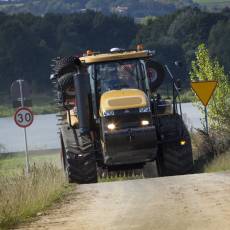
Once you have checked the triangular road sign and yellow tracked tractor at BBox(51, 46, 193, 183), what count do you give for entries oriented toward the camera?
2

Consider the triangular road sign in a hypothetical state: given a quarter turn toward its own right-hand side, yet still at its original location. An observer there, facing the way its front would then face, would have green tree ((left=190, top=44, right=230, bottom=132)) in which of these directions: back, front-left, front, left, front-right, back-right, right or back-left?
right

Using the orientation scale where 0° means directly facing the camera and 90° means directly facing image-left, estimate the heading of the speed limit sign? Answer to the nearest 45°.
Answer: approximately 0°

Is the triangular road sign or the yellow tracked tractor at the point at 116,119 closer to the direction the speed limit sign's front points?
the yellow tracked tractor

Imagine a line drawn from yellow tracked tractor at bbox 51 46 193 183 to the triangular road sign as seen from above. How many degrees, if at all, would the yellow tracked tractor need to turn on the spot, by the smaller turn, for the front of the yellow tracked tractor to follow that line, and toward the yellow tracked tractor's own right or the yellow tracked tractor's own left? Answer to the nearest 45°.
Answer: approximately 135° to the yellow tracked tractor's own left

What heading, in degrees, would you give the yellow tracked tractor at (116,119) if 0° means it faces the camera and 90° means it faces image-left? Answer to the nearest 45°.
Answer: approximately 0°

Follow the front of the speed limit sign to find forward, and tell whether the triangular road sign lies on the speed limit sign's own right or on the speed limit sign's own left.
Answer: on the speed limit sign's own left

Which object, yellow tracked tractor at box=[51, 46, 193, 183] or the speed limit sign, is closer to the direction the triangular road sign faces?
the yellow tracked tractor

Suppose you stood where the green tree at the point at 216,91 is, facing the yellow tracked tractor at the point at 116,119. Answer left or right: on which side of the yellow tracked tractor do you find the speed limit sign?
right
